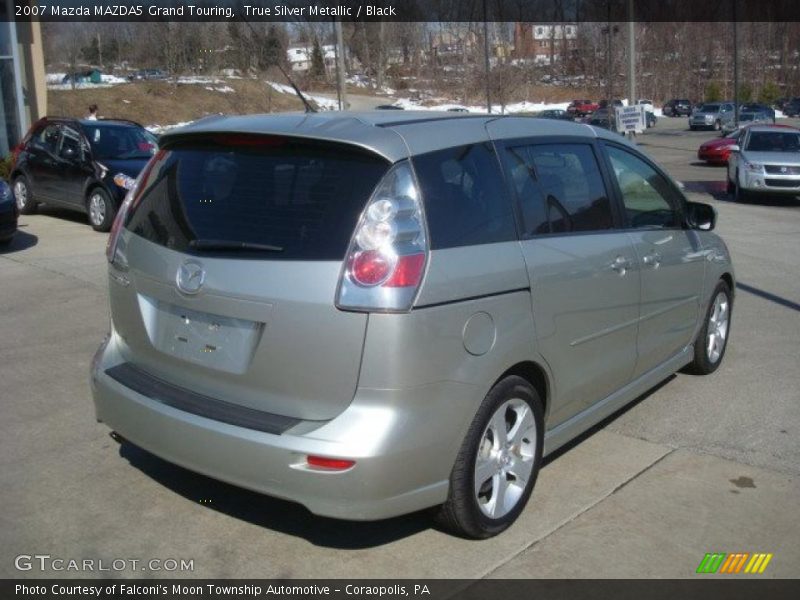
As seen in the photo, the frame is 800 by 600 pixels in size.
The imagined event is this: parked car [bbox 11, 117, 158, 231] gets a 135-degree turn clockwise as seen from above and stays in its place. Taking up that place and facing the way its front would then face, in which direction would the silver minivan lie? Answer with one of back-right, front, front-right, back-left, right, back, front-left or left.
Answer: left

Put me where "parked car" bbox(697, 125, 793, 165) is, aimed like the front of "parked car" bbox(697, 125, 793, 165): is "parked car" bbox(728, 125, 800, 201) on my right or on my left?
on my left

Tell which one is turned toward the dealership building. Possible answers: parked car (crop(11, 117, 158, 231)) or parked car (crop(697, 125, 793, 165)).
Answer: parked car (crop(697, 125, 793, 165))

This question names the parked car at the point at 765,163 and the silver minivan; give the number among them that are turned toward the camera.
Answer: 1

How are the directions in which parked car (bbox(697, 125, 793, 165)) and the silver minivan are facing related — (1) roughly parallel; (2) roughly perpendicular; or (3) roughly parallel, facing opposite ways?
roughly parallel, facing opposite ways

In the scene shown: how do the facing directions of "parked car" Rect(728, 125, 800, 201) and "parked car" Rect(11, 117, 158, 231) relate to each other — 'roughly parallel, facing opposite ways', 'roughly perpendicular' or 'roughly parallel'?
roughly perpendicular

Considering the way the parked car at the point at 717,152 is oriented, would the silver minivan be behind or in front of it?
in front

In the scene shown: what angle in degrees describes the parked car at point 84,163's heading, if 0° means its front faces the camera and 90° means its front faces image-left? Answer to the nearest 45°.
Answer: approximately 315°

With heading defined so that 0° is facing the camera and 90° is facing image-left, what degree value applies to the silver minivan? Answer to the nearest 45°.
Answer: approximately 225°

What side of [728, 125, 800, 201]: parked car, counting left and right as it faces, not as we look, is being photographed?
front

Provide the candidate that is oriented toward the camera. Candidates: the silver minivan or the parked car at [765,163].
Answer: the parked car

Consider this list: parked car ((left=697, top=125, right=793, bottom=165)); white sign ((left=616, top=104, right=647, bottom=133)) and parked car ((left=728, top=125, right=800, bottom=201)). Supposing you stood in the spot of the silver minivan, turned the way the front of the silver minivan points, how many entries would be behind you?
0

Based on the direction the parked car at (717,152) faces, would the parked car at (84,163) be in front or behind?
in front
